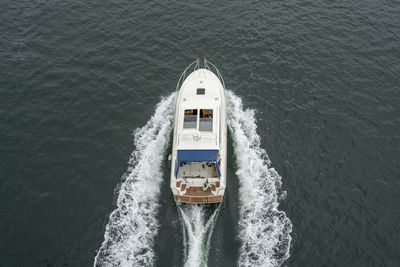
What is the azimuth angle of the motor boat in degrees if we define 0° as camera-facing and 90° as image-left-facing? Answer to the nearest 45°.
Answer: approximately 180°
